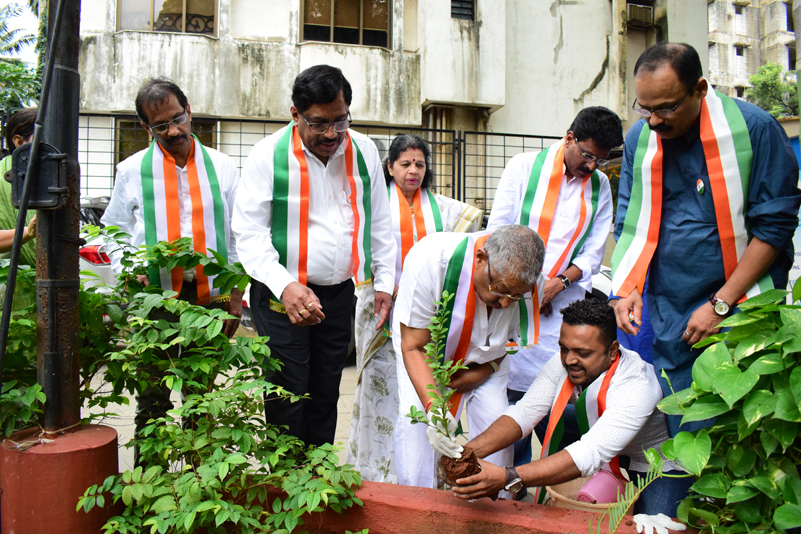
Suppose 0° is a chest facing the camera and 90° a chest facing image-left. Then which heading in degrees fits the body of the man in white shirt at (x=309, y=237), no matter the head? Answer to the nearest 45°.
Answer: approximately 315°

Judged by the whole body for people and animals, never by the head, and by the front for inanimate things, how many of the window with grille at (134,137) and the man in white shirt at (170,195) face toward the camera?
2

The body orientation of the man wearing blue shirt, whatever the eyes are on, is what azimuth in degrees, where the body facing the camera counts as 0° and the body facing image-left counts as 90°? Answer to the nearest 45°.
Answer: approximately 45°

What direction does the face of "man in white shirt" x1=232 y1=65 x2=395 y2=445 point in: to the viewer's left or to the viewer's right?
to the viewer's right

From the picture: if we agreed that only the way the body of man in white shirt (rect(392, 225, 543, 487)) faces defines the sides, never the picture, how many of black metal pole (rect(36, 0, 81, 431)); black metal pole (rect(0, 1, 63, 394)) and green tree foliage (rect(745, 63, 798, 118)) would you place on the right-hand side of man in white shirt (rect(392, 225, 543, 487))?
2

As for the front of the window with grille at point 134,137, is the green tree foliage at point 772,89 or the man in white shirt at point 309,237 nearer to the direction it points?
the man in white shirt

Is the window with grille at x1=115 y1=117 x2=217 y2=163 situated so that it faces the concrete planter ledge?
yes
